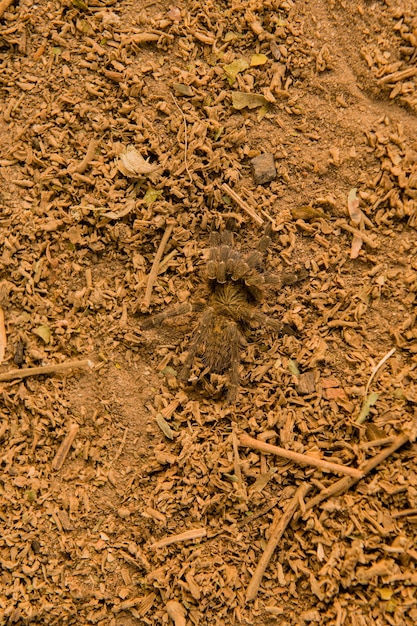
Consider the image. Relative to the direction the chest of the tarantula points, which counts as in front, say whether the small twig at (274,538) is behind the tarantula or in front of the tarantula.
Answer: behind

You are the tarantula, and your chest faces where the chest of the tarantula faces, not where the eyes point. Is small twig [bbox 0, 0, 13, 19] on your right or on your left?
on your left

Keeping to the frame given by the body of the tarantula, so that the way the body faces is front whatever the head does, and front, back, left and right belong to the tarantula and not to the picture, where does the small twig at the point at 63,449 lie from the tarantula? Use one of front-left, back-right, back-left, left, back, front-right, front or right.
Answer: back-left

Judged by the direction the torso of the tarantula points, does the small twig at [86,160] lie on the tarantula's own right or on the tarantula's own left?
on the tarantula's own left

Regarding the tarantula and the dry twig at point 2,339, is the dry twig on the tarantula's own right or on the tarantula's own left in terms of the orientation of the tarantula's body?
on the tarantula's own left

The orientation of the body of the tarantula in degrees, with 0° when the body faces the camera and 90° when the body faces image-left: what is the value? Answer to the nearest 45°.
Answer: approximately 180°

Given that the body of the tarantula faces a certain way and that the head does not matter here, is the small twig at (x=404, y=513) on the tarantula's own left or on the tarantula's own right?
on the tarantula's own right

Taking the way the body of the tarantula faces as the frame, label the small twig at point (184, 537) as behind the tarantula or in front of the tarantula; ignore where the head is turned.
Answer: behind
